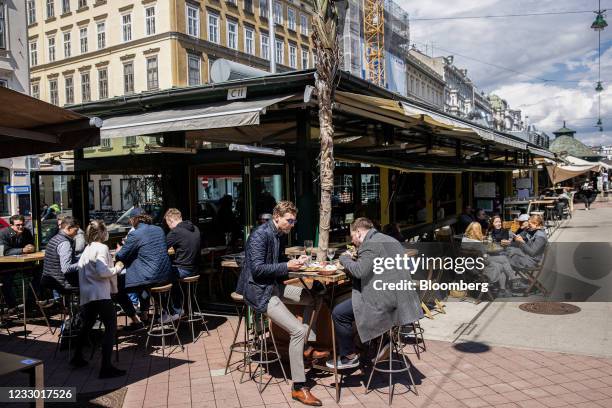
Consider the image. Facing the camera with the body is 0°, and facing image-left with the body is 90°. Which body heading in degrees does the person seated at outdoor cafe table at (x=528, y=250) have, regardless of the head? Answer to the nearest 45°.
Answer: approximately 90°

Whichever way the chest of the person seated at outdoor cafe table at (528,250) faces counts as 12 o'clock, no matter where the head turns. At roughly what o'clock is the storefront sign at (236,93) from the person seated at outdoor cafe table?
The storefront sign is roughly at 11 o'clock from the person seated at outdoor cafe table.

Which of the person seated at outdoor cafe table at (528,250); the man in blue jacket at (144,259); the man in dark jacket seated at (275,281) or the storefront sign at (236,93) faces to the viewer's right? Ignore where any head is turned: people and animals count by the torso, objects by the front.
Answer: the man in dark jacket seated

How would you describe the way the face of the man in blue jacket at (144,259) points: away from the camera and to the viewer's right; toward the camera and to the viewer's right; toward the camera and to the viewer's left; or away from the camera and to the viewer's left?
away from the camera and to the viewer's left

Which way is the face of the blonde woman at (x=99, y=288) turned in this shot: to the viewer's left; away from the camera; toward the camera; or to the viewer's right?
away from the camera

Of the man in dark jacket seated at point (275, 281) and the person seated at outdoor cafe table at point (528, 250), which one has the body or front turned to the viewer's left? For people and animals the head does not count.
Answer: the person seated at outdoor cafe table

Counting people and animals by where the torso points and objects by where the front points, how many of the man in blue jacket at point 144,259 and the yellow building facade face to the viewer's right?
0

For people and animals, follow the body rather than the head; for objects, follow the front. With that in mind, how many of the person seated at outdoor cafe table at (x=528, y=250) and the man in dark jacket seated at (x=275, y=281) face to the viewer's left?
1

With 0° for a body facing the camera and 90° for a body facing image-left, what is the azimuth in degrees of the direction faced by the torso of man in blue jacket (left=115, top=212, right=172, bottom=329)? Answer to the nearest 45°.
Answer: approximately 135°

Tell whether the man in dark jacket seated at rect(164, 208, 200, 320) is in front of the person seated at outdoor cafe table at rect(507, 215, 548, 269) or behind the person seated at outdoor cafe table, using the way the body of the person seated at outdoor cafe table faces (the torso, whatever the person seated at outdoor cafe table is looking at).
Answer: in front

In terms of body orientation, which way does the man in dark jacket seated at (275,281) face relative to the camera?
to the viewer's right
